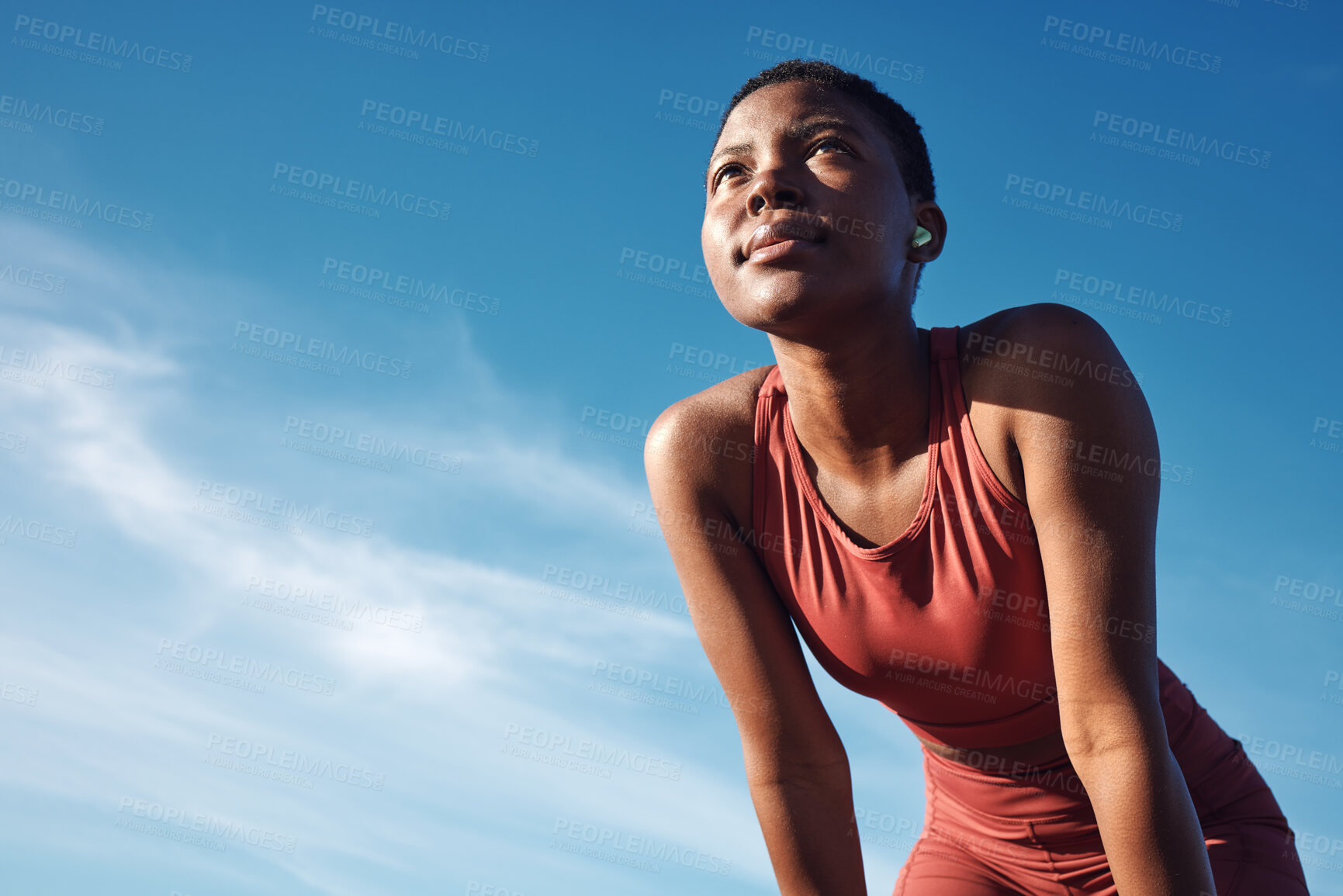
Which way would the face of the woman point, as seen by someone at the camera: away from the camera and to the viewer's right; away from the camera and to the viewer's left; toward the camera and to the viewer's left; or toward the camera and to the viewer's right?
toward the camera and to the viewer's left

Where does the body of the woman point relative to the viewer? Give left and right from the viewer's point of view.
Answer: facing the viewer and to the left of the viewer
